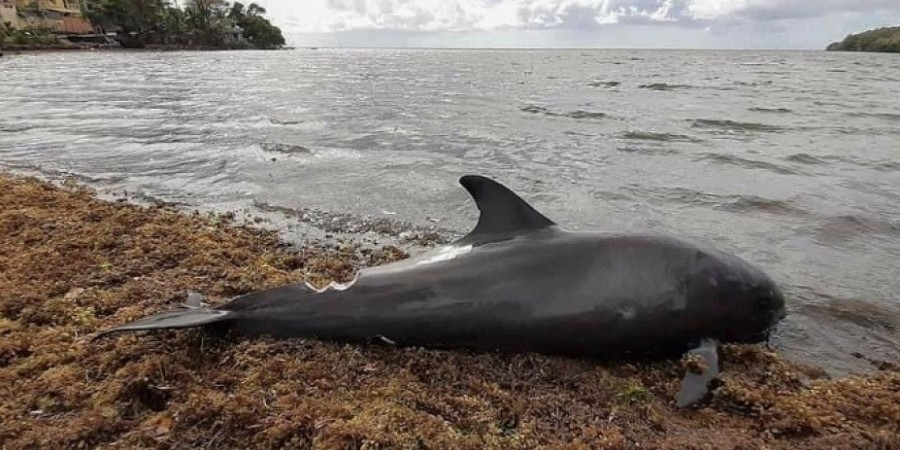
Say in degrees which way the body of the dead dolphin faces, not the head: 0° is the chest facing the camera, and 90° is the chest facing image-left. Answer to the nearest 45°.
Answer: approximately 270°
